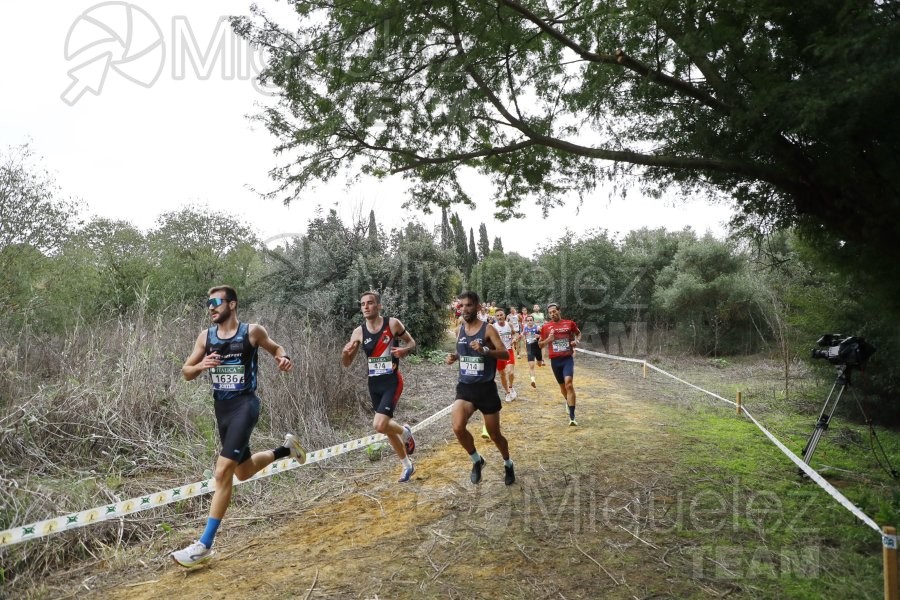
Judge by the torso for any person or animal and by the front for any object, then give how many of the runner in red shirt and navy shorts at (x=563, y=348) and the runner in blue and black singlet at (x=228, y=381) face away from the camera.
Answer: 0

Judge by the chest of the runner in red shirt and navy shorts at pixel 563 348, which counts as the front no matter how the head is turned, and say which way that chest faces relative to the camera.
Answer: toward the camera

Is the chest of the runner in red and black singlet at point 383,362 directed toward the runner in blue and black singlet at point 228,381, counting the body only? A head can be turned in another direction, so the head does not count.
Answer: yes

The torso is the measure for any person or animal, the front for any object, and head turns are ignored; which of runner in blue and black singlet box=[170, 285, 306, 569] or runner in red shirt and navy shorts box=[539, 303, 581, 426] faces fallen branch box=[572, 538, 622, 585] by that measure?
the runner in red shirt and navy shorts

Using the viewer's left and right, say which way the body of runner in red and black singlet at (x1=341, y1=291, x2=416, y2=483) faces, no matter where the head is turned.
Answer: facing the viewer and to the left of the viewer

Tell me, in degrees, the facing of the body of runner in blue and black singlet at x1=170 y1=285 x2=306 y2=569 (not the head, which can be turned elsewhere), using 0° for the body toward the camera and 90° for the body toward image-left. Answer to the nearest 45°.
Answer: approximately 45°

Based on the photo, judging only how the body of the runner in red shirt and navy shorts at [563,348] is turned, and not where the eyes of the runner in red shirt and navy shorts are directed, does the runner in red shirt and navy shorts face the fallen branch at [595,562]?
yes

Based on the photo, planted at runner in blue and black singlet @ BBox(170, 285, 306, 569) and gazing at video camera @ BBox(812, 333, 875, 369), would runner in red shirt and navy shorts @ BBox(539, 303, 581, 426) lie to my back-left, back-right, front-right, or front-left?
front-left

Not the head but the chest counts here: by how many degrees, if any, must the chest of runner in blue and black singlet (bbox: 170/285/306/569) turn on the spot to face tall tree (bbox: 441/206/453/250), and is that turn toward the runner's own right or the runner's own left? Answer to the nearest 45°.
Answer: approximately 180°

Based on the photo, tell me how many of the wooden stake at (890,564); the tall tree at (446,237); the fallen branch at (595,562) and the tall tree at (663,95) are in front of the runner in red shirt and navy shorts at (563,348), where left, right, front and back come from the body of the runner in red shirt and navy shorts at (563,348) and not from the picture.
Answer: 3

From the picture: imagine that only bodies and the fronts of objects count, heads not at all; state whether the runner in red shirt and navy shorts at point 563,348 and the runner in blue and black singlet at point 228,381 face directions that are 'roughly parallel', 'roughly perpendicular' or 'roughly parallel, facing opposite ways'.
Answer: roughly parallel

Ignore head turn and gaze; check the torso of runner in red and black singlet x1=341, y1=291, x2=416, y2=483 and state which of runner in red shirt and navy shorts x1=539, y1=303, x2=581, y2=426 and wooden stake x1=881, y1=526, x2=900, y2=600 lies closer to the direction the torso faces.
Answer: the wooden stake

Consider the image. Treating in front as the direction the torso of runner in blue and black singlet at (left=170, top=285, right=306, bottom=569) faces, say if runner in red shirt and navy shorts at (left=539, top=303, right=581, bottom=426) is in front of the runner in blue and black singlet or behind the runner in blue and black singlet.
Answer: behind

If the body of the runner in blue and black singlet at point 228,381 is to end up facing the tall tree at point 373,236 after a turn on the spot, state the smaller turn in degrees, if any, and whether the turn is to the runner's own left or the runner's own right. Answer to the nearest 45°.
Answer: approximately 135° to the runner's own right
